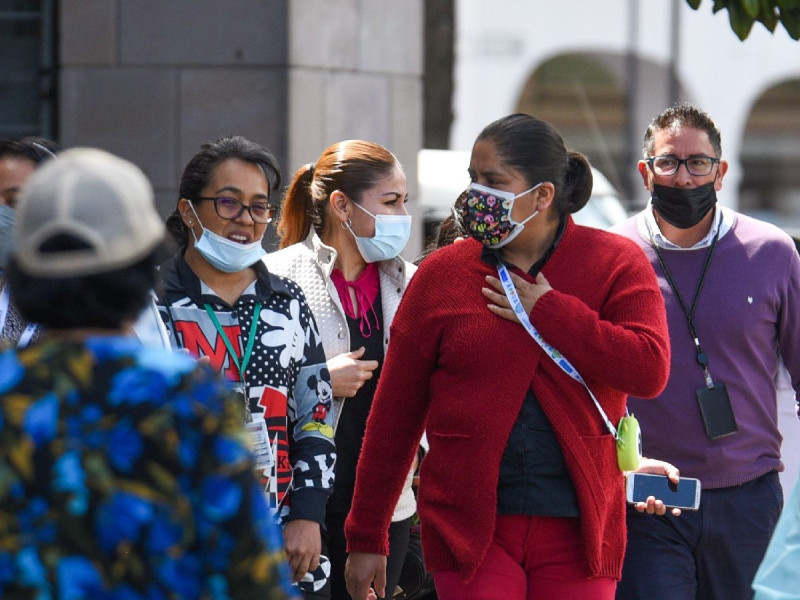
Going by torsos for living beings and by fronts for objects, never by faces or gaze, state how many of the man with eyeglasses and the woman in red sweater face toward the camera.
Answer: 2

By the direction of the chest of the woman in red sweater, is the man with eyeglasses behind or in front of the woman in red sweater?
behind

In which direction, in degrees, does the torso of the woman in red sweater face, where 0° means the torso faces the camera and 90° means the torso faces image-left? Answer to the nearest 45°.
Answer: approximately 0°
